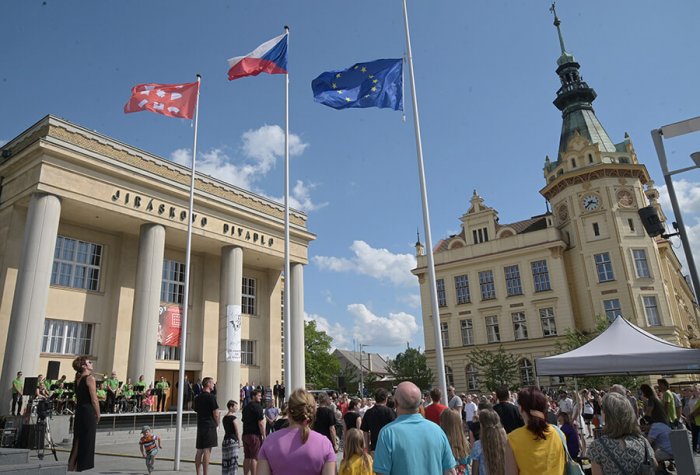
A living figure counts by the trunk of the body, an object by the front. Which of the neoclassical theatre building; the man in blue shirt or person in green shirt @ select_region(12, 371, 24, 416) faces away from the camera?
the man in blue shirt

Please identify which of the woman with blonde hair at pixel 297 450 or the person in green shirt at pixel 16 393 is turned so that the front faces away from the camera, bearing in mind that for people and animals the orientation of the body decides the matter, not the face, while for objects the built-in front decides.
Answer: the woman with blonde hair

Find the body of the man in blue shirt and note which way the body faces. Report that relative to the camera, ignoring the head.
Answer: away from the camera

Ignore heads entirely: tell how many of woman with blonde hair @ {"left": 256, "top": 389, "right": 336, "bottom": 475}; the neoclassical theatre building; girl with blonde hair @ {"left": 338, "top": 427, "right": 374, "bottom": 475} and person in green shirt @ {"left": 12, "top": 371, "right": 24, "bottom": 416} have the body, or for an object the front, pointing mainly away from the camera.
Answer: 2

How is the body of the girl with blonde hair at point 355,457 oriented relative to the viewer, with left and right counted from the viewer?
facing away from the viewer

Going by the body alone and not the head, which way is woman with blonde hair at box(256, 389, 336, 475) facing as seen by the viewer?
away from the camera

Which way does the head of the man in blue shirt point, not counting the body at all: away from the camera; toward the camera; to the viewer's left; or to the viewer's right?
away from the camera

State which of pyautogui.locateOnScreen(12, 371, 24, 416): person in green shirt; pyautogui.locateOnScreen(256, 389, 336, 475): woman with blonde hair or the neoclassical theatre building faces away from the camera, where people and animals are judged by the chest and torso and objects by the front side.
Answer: the woman with blonde hair

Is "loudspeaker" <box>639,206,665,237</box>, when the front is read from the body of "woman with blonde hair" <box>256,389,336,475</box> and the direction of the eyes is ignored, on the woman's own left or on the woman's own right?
on the woman's own right

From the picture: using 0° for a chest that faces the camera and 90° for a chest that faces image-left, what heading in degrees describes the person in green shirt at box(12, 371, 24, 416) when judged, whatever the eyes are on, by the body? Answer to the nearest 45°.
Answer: approximately 315°

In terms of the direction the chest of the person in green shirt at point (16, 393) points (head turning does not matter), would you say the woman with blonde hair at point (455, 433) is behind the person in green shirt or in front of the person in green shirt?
in front

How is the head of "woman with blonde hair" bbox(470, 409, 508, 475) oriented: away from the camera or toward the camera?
away from the camera

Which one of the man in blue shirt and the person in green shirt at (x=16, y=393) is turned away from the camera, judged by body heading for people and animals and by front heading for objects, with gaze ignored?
the man in blue shirt

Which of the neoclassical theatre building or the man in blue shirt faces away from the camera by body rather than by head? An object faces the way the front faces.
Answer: the man in blue shirt
